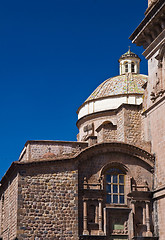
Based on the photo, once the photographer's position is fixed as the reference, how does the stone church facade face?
facing the viewer
